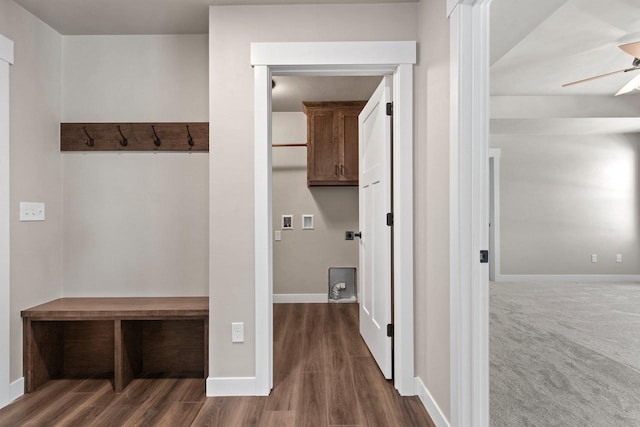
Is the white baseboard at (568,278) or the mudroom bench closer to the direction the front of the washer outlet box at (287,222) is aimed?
the mudroom bench

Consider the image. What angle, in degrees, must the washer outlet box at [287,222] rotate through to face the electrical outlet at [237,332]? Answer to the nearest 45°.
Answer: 0° — it already faces it

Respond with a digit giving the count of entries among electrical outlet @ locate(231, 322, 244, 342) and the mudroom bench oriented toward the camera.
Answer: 2

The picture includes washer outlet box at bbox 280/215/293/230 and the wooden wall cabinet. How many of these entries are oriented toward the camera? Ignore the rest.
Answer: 2

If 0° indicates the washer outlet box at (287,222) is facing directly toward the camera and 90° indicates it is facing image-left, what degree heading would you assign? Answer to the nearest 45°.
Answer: approximately 0°

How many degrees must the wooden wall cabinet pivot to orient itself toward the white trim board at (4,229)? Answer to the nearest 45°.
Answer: approximately 45° to its right

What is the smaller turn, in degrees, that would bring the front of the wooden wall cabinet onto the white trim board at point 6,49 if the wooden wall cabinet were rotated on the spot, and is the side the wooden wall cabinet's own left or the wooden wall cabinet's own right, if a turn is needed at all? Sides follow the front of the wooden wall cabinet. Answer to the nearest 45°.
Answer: approximately 45° to the wooden wall cabinet's own right
